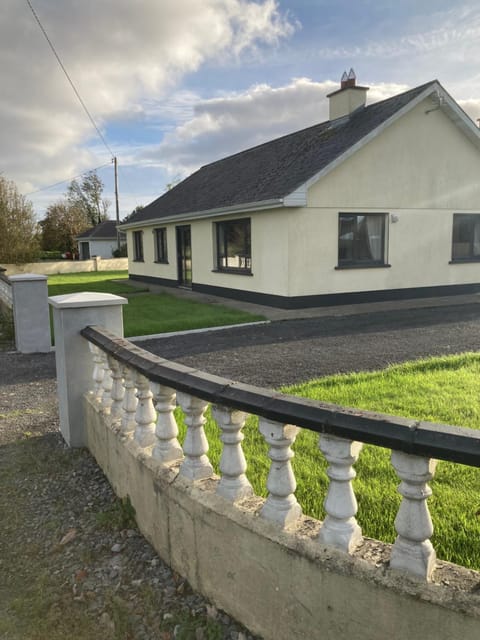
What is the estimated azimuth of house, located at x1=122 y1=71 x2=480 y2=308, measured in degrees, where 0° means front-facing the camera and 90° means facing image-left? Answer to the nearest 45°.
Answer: approximately 45°

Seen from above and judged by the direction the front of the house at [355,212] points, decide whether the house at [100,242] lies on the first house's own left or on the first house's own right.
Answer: on the first house's own right

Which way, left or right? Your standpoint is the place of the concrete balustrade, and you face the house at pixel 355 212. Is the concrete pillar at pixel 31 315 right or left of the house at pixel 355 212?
left
